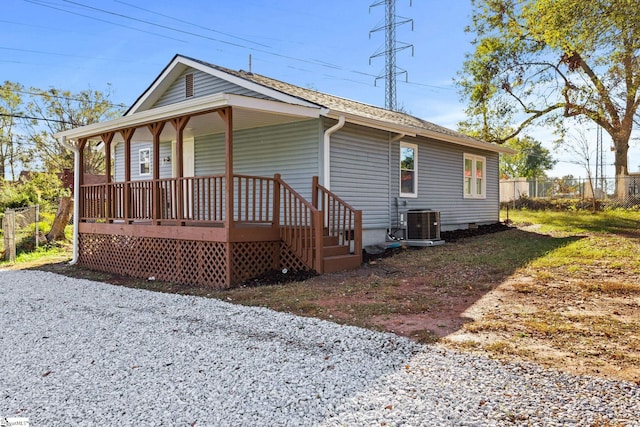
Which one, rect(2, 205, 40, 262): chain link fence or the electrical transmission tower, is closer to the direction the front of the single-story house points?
the chain link fence

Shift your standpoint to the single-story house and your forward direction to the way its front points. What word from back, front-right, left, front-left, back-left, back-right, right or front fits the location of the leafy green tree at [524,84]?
back

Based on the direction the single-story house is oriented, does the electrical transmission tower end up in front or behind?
behind

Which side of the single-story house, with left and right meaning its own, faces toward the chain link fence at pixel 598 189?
back

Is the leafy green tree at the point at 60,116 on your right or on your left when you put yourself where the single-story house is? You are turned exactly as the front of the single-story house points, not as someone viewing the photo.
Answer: on your right

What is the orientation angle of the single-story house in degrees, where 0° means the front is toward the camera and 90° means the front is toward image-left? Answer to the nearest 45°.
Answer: approximately 45°

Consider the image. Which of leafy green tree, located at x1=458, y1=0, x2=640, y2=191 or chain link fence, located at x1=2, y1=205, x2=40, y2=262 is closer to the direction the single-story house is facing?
the chain link fence

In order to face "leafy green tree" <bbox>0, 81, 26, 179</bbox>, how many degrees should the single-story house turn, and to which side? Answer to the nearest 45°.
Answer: approximately 90° to its right

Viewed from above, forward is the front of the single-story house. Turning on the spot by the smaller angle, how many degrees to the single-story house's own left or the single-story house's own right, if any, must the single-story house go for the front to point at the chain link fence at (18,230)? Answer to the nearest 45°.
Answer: approximately 90° to the single-story house's own right
